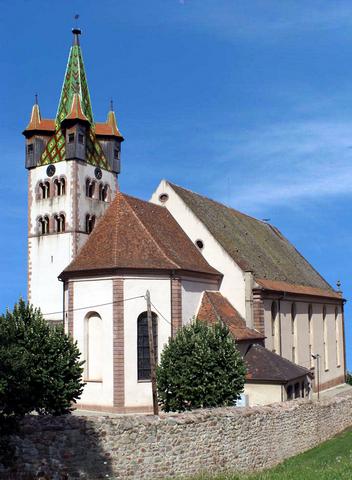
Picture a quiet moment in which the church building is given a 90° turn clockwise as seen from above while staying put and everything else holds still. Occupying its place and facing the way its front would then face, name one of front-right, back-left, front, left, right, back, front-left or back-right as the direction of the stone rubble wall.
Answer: front-right

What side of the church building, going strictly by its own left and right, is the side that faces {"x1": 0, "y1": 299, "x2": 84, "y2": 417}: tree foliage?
back

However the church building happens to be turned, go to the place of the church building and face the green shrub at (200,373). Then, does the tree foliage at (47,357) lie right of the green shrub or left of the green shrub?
right

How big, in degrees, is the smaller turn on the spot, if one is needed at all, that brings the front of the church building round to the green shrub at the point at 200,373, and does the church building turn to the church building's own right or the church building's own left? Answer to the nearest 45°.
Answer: approximately 135° to the church building's own right
